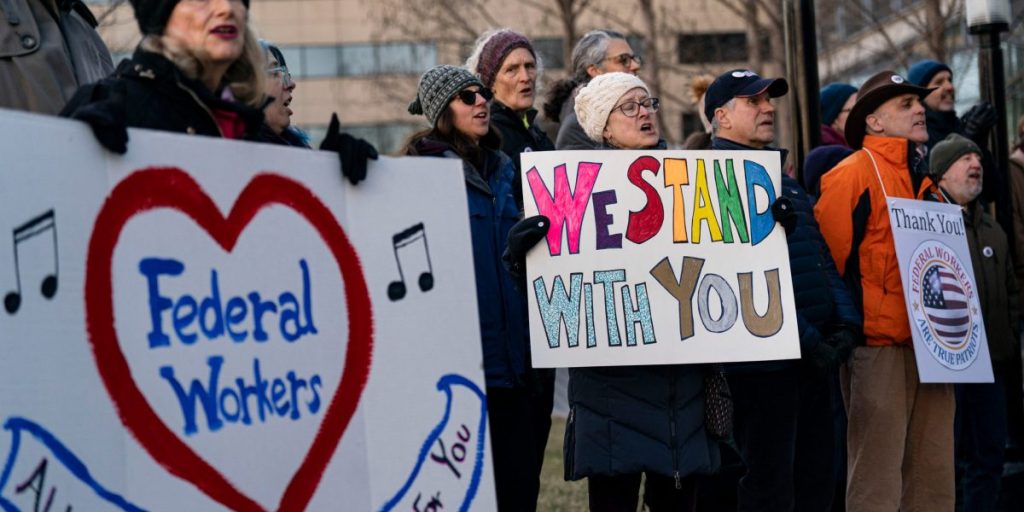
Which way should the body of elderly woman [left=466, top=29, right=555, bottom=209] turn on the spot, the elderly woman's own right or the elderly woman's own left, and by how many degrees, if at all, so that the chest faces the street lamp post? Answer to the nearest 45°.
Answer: approximately 90° to the elderly woman's own left

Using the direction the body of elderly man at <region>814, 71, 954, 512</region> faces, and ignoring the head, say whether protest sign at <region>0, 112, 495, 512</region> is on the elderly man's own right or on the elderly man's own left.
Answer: on the elderly man's own right

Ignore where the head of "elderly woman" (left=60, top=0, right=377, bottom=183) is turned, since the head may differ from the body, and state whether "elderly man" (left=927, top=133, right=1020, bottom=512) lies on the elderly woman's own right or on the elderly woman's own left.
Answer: on the elderly woman's own left
